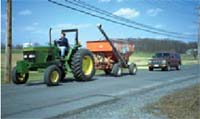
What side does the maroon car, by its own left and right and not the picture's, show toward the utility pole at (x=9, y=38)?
front

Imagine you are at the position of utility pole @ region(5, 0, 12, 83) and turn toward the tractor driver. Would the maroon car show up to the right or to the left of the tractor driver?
left

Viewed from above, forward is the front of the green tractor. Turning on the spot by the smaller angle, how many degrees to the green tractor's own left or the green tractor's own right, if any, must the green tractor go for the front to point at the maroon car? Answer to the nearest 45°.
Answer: approximately 180°

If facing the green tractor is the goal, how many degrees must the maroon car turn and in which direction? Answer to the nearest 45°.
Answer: approximately 45° to its left

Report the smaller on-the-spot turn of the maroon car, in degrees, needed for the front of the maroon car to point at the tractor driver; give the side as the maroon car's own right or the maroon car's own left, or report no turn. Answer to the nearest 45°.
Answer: approximately 45° to the maroon car's own left

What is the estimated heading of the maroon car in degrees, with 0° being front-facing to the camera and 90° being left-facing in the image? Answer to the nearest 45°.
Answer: approximately 45°

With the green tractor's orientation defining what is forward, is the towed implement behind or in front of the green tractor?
behind

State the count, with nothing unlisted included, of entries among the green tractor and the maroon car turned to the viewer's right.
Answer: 0
